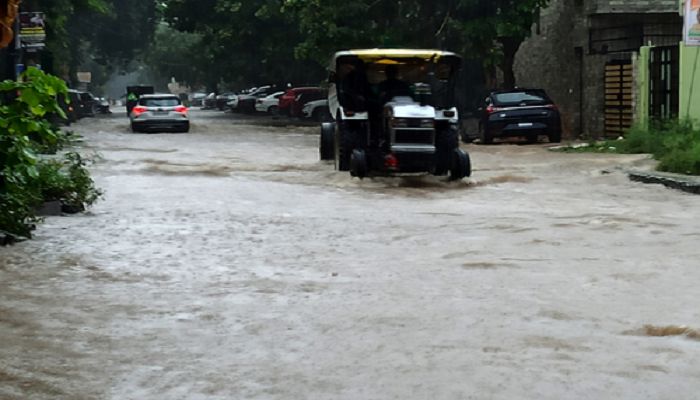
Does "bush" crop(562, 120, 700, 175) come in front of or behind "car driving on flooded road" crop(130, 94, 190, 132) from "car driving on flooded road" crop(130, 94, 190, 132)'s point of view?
behind

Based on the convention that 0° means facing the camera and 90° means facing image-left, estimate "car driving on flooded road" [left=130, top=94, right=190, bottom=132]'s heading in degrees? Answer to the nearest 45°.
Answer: approximately 180°

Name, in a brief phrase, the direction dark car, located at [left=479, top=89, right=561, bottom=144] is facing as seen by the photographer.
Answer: facing away from the viewer

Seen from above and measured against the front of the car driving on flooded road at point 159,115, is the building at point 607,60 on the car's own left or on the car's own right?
on the car's own right

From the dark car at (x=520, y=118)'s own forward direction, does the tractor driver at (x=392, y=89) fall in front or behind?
behind

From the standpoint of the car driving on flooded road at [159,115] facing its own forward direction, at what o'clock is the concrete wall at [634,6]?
The concrete wall is roughly at 4 o'clock from the car driving on flooded road.

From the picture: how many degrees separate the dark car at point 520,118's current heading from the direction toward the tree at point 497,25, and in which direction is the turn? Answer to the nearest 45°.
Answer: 0° — it already faces it

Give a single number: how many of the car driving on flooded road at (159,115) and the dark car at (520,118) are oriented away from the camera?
2

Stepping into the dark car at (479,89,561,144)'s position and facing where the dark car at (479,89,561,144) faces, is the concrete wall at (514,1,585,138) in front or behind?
in front

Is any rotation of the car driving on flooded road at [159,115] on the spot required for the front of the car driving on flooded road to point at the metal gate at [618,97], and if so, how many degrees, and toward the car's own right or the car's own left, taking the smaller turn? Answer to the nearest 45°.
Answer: approximately 135° to the car's own right

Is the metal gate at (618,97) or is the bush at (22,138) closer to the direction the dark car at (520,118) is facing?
the metal gate

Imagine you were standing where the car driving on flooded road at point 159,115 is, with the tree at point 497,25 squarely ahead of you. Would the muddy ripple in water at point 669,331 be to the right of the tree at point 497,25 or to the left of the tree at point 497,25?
right

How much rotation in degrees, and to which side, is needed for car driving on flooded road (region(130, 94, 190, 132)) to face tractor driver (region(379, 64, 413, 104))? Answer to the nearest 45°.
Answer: approximately 180°
